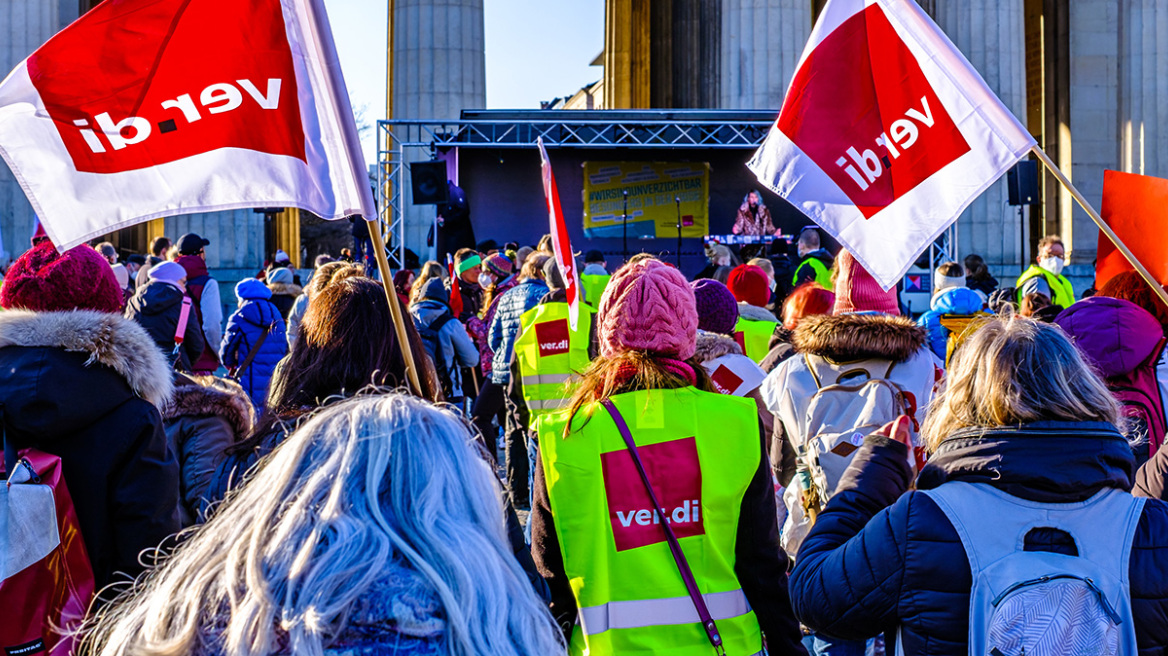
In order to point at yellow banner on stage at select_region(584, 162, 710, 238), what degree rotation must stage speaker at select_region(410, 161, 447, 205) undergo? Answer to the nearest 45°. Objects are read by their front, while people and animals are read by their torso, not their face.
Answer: approximately 135° to its left

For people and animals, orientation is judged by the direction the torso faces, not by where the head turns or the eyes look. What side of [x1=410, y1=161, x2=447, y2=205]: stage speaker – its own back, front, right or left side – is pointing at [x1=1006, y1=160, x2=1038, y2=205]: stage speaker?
left

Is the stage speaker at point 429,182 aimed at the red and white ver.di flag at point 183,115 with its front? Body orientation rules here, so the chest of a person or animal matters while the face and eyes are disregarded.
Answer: yes

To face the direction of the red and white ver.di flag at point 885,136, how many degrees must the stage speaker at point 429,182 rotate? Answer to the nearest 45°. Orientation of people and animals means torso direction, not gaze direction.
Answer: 0° — it already faces it

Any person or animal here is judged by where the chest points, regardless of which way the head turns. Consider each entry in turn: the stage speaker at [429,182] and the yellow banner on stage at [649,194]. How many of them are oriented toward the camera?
2

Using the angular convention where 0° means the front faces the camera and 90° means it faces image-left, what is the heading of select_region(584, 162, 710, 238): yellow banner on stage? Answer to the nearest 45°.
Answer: approximately 0°

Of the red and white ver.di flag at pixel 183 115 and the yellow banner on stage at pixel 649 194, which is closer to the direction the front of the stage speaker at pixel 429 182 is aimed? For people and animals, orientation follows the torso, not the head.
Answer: the red and white ver.di flag
